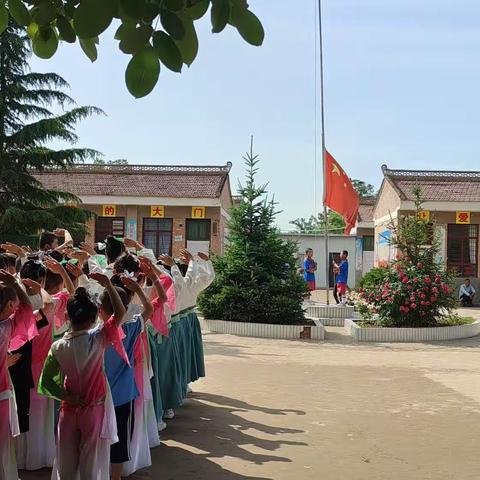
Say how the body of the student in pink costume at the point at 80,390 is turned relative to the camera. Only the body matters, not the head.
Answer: away from the camera

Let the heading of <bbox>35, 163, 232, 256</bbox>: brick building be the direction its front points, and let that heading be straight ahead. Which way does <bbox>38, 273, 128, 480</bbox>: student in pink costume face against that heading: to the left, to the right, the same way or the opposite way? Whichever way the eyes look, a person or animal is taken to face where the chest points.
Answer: the opposite way

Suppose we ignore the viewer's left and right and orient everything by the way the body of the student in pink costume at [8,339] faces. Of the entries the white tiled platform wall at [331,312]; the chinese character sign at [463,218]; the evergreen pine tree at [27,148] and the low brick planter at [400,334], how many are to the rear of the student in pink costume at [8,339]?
0

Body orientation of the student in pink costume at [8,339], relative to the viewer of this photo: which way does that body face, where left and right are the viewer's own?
facing away from the viewer and to the right of the viewer

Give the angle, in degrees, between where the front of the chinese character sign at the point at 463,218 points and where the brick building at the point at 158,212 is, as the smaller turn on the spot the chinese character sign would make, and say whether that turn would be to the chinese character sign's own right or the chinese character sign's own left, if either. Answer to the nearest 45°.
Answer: approximately 90° to the chinese character sign's own right

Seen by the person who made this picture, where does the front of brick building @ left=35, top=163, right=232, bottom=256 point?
facing the viewer

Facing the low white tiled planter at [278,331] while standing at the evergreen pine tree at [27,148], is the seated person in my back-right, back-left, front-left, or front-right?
front-left

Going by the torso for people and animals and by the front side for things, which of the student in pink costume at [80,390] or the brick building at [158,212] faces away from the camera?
the student in pink costume

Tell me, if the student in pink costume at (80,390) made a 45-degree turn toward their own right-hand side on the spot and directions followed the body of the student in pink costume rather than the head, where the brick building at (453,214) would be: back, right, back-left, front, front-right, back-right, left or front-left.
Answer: front

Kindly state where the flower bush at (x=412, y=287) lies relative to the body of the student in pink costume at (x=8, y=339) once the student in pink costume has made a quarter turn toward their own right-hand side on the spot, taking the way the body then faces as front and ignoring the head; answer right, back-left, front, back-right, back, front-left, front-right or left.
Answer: left

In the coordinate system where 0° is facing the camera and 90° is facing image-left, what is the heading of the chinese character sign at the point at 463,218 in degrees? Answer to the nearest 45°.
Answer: approximately 0°

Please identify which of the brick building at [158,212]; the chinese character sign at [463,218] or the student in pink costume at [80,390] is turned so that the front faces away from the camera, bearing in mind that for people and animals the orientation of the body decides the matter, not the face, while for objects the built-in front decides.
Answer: the student in pink costume

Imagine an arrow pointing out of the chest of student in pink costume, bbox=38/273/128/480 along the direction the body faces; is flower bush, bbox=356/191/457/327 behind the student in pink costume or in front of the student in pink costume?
in front

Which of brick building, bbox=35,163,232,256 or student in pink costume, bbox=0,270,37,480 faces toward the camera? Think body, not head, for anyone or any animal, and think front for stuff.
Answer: the brick building

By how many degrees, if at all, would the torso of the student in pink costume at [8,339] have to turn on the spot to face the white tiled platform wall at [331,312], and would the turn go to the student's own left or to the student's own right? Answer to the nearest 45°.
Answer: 0° — they already face it

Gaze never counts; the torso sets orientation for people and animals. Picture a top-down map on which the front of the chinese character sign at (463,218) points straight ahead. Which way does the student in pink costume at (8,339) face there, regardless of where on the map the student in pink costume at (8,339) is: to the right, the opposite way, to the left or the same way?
the opposite way

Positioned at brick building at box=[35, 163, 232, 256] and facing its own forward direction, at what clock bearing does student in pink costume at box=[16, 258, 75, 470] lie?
The student in pink costume is roughly at 12 o'clock from the brick building.
